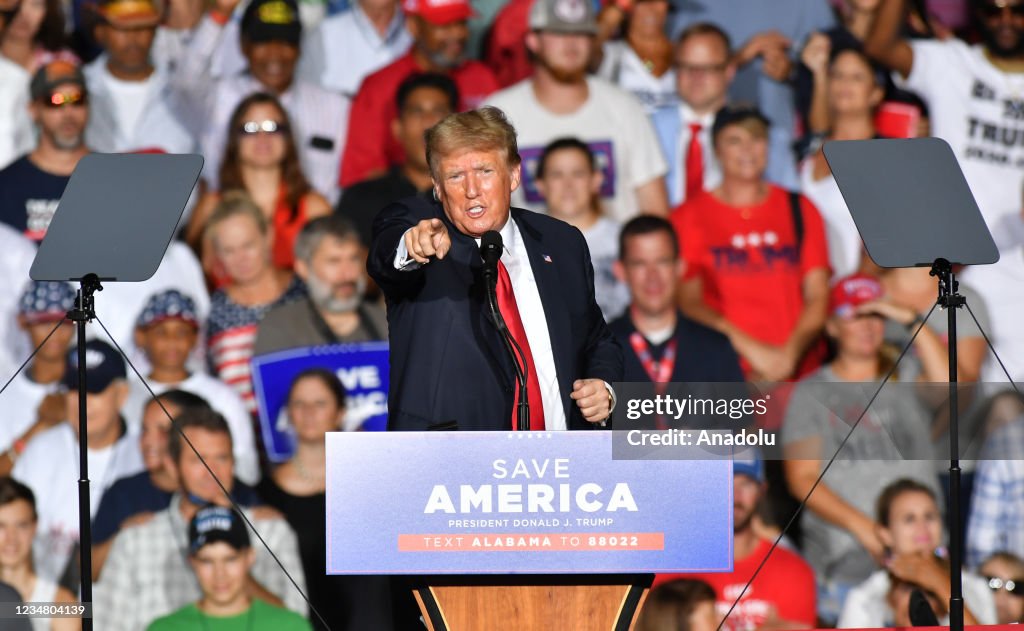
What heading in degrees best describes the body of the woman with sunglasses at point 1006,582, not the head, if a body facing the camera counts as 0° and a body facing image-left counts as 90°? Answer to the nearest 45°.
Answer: approximately 45°

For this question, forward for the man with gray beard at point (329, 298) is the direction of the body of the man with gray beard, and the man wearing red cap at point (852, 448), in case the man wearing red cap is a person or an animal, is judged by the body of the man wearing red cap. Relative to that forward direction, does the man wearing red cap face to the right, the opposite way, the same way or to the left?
the same way

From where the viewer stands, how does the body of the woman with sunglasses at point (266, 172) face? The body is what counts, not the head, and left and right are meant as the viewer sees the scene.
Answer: facing the viewer

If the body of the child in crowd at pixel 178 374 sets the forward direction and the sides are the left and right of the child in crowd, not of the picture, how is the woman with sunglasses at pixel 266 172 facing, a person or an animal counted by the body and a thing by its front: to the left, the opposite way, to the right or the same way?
the same way

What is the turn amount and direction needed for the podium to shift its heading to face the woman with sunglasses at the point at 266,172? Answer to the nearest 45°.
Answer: approximately 180°

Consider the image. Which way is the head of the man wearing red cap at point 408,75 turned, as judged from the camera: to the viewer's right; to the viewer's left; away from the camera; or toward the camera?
toward the camera

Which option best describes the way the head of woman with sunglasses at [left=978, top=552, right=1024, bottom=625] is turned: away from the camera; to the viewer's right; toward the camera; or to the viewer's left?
toward the camera

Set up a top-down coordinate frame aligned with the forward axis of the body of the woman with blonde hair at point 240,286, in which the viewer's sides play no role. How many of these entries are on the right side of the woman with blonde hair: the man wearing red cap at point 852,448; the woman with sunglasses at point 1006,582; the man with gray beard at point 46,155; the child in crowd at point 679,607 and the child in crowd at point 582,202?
1

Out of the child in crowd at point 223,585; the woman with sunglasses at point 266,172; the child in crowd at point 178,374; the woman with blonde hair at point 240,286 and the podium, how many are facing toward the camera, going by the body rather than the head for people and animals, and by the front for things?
5

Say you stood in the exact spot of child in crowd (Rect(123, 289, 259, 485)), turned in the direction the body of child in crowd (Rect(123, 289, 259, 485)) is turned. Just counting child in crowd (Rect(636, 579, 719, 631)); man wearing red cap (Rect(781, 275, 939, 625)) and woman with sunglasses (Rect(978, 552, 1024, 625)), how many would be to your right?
0

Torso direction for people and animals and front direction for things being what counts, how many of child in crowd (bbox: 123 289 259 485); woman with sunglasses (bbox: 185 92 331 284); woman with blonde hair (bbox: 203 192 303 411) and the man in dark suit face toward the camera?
4

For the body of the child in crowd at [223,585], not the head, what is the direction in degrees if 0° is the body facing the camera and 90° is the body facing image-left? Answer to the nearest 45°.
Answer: approximately 0°

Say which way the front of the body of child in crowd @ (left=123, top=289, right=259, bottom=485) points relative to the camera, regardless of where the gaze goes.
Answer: toward the camera

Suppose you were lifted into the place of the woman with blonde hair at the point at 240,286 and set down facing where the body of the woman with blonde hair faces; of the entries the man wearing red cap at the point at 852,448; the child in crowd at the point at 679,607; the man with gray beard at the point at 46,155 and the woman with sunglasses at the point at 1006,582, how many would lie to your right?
1

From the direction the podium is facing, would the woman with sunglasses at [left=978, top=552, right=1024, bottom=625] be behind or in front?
behind

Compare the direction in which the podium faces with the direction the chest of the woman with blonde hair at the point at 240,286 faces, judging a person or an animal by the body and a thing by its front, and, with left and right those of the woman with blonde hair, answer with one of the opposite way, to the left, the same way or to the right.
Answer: the same way
